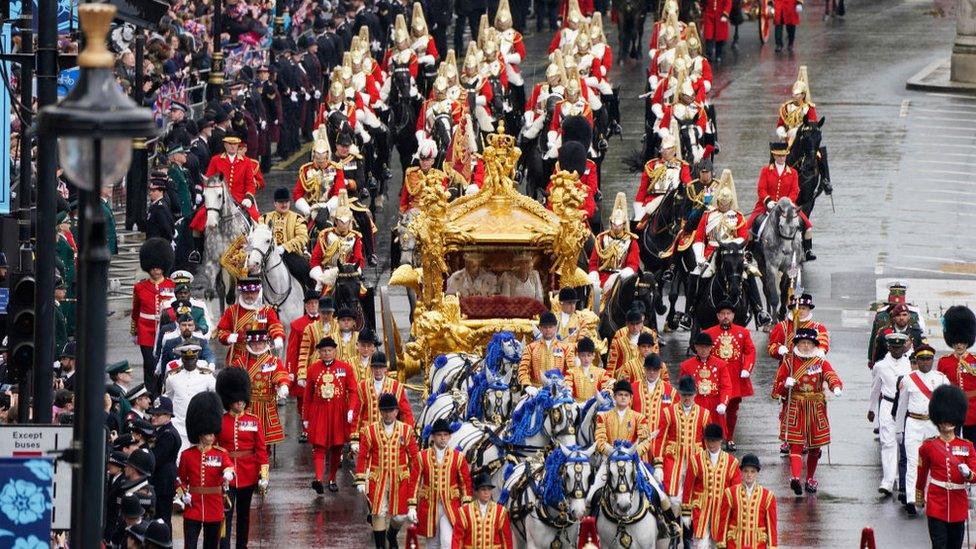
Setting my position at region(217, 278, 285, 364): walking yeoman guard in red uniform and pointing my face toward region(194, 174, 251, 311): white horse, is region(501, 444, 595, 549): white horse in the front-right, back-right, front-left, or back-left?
back-right

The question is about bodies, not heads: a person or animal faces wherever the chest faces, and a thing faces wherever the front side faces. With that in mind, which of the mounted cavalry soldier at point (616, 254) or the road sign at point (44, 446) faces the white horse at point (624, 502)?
the mounted cavalry soldier

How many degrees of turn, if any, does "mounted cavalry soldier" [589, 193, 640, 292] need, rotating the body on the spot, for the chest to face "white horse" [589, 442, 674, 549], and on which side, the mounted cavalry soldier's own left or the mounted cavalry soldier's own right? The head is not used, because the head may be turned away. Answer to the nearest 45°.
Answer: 0° — they already face it

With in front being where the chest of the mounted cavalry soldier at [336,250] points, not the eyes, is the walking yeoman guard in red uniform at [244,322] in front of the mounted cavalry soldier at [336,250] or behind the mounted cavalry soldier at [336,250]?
in front

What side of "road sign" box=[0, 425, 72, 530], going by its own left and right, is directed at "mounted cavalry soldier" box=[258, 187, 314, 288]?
back

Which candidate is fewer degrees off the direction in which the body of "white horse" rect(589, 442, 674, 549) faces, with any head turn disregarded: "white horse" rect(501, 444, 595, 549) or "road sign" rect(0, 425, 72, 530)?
the road sign

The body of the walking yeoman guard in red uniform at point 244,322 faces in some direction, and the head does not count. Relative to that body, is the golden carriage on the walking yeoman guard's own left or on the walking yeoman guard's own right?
on the walking yeoman guard's own left

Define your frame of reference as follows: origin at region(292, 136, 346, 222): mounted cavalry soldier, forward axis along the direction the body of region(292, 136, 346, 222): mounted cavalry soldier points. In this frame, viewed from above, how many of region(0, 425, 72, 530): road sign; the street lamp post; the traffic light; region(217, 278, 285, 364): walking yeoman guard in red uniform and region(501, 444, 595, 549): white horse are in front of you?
5

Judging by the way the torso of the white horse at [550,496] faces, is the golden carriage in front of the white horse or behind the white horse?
behind
